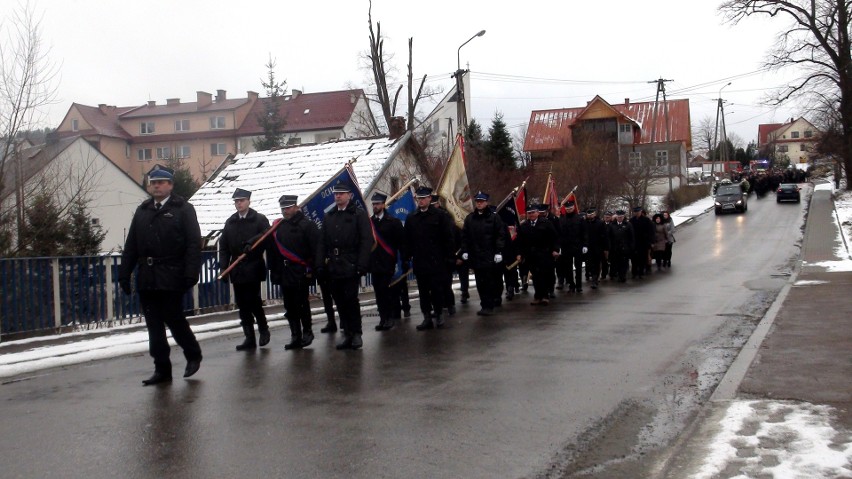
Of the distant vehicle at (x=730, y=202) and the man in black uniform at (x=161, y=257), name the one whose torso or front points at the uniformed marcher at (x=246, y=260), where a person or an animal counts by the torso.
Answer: the distant vehicle

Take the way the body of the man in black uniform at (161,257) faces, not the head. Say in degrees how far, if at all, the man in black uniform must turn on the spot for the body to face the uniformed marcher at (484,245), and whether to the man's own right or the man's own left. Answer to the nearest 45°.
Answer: approximately 180°

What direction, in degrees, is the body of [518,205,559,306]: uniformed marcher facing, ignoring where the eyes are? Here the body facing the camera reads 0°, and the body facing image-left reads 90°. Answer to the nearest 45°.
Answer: approximately 45°

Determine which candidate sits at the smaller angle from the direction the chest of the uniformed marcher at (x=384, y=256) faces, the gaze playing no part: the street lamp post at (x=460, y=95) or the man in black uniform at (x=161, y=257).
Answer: the man in black uniform

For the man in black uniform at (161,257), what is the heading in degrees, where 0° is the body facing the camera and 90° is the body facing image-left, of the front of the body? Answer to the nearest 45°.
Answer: approximately 45°
